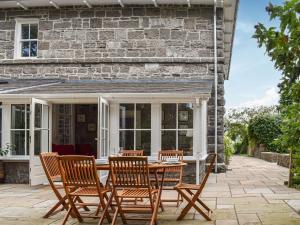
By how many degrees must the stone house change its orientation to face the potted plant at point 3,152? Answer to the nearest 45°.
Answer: approximately 45° to its right

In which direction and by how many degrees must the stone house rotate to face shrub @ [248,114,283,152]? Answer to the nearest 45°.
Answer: approximately 135° to its left

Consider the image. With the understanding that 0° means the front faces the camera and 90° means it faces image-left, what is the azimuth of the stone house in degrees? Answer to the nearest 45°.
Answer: approximately 0°

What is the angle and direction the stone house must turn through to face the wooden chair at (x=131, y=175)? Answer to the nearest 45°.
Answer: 0° — it already faces it

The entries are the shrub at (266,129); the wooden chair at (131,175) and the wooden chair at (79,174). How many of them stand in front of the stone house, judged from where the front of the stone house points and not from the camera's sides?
2

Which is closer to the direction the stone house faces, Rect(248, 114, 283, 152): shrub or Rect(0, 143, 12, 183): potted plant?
the potted plant

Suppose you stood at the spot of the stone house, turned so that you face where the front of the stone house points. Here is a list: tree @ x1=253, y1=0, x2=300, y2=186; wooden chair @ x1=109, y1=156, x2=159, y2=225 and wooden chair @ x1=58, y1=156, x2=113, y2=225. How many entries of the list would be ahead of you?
2

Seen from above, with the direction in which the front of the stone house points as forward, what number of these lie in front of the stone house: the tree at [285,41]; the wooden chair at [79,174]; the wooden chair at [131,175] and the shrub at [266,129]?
3

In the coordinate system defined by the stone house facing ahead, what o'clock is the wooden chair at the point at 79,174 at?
The wooden chair is roughly at 12 o'clock from the stone house.

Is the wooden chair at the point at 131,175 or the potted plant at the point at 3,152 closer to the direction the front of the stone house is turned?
the wooden chair
